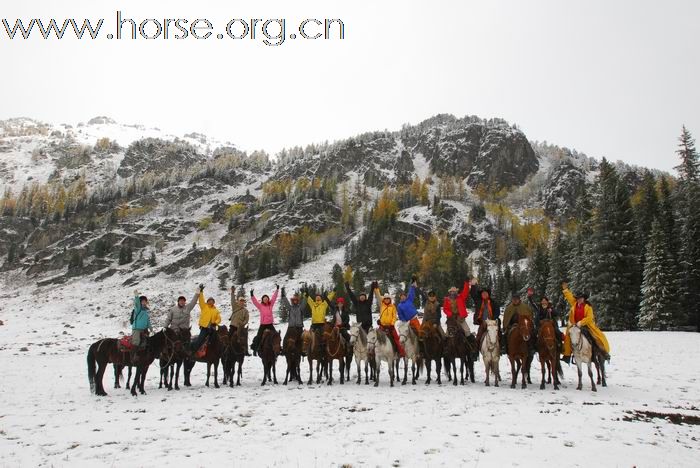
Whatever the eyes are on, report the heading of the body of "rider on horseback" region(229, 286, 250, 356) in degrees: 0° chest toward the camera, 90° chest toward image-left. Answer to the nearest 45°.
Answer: approximately 315°

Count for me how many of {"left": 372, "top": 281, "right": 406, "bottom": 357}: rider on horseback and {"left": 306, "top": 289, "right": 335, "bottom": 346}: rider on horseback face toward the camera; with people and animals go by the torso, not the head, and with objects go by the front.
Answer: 2

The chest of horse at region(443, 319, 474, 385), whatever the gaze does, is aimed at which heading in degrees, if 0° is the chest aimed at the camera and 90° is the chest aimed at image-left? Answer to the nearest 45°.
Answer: approximately 45°

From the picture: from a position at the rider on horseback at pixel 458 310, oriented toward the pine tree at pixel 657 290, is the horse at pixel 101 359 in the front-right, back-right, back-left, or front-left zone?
back-left

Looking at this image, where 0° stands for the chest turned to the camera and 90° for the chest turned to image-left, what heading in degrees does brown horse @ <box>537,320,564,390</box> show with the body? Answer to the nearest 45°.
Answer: approximately 0°

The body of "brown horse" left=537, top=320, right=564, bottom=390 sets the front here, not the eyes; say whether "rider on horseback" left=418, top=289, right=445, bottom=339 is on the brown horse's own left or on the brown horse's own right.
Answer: on the brown horse's own right

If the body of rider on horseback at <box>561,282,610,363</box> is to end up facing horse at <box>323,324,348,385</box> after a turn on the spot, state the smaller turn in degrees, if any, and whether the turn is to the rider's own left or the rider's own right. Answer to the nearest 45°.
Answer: approximately 45° to the rider's own right

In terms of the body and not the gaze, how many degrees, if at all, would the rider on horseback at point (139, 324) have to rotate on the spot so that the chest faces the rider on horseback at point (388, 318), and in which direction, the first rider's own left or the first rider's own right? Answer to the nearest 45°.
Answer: approximately 45° to the first rider's own left
